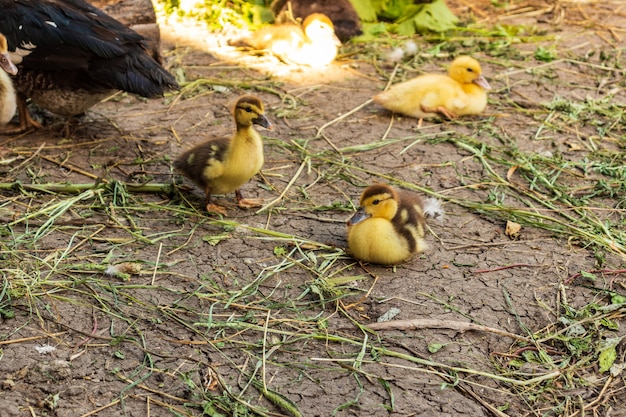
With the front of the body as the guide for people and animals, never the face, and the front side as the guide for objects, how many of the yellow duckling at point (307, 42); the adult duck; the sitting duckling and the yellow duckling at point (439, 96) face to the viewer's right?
2

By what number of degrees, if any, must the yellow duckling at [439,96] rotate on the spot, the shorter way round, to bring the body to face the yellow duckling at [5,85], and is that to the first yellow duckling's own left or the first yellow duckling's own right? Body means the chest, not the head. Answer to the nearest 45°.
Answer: approximately 135° to the first yellow duckling's own right

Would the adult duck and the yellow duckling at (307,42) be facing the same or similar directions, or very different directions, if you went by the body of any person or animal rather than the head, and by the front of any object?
very different directions

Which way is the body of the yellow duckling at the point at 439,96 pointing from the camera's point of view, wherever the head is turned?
to the viewer's right

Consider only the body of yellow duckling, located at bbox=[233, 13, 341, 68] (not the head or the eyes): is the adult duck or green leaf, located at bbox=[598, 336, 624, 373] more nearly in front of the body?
the green leaf

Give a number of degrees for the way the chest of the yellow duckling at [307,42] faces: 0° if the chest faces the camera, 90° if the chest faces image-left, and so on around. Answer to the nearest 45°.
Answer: approximately 270°

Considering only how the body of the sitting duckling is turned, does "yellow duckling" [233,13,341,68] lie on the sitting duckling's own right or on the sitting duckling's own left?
on the sitting duckling's own right

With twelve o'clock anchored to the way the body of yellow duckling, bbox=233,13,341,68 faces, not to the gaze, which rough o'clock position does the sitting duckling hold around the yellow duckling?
The sitting duckling is roughly at 3 o'clock from the yellow duckling.

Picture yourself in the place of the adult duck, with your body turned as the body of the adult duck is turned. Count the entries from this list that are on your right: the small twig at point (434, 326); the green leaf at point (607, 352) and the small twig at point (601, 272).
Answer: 0

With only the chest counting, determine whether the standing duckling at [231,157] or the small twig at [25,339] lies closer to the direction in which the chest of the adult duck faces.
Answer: the small twig

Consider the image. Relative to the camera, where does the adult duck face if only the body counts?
to the viewer's left

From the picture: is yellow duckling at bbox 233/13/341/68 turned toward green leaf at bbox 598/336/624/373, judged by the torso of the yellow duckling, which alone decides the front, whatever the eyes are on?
no

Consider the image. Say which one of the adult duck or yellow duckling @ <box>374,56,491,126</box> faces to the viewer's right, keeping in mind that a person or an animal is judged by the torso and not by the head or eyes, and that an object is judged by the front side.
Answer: the yellow duckling

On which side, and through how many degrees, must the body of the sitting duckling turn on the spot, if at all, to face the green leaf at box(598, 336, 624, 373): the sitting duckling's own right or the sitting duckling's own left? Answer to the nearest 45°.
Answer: approximately 90° to the sitting duckling's own left

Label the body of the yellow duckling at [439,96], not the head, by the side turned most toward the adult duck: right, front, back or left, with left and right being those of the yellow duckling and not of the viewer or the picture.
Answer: back

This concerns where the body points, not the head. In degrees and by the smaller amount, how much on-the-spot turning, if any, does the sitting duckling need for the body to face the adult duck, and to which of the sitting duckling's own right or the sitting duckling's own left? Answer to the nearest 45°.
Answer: approximately 90° to the sitting duckling's own right
